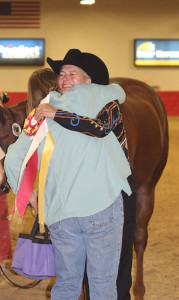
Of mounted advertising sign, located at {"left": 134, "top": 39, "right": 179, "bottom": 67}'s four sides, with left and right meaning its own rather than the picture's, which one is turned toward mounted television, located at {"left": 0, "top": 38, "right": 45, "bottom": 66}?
right

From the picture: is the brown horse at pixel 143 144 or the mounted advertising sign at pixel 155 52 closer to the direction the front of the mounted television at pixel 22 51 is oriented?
the brown horse

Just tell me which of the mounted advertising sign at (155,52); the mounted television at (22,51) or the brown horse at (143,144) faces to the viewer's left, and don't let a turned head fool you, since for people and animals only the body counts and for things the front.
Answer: the brown horse

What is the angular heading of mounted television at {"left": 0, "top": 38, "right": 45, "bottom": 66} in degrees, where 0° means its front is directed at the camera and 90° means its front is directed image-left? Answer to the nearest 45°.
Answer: approximately 0°

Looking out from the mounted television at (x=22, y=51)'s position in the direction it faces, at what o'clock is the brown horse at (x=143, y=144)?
The brown horse is roughly at 12 o'clock from the mounted television.

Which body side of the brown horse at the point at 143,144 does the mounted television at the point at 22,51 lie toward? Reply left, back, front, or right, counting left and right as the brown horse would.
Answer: right

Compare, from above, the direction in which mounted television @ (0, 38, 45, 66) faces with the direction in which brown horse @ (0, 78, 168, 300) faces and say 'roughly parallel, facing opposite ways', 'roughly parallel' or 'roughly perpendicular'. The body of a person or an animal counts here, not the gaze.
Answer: roughly perpendicular

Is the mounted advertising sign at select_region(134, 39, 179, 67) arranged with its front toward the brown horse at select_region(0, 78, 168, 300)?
yes

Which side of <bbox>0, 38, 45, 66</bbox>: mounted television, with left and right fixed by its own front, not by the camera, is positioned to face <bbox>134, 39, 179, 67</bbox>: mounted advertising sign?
left

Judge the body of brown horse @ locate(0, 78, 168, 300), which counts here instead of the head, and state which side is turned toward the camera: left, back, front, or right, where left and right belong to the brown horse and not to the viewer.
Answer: left
